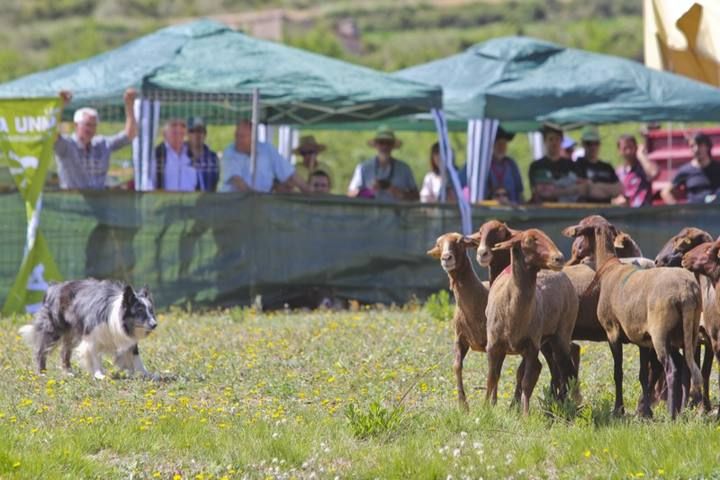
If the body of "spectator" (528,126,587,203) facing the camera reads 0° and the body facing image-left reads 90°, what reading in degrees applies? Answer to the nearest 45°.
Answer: approximately 0°

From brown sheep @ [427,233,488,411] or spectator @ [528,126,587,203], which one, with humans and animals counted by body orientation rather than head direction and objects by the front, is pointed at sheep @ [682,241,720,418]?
the spectator

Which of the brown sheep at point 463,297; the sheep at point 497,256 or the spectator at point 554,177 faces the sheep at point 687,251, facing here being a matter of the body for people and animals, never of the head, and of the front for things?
the spectator

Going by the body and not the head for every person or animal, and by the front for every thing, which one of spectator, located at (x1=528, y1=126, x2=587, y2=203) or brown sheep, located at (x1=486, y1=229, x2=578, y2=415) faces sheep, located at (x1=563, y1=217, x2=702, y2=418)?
the spectator

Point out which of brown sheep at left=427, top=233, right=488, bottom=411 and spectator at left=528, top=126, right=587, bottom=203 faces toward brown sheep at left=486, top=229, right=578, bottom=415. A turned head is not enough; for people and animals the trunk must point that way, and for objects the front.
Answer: the spectator
